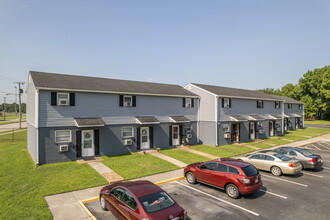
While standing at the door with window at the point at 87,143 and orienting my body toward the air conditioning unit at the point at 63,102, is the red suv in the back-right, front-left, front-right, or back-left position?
back-left

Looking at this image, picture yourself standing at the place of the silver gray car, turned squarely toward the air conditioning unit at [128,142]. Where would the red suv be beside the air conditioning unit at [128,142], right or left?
left

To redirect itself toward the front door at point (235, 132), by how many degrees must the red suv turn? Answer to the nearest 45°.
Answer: approximately 45° to its right

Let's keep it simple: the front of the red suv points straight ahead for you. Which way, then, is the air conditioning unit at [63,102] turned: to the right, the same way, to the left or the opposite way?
the opposite way

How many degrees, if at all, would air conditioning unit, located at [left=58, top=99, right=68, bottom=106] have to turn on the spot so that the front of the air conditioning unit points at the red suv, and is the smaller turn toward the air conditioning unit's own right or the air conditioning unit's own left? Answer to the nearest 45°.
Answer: approximately 45° to the air conditioning unit's own left

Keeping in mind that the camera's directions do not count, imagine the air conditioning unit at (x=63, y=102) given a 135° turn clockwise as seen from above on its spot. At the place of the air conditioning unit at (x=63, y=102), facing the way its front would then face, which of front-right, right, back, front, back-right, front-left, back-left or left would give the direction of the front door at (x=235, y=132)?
back-right

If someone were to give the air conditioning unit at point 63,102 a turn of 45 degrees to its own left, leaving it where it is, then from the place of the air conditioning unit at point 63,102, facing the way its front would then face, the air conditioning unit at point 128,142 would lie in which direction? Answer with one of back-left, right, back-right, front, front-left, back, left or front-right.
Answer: front-left

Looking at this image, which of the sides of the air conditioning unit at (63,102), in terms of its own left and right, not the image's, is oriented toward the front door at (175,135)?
left

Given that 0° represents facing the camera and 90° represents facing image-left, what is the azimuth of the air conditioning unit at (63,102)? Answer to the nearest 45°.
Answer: approximately 0°

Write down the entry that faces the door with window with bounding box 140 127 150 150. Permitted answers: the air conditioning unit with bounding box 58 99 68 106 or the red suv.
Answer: the red suv

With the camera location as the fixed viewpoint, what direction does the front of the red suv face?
facing away from the viewer and to the left of the viewer

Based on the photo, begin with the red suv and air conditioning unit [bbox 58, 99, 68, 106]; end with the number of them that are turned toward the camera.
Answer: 1

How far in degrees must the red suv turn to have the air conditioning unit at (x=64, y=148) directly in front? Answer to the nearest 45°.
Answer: approximately 45° to its left
